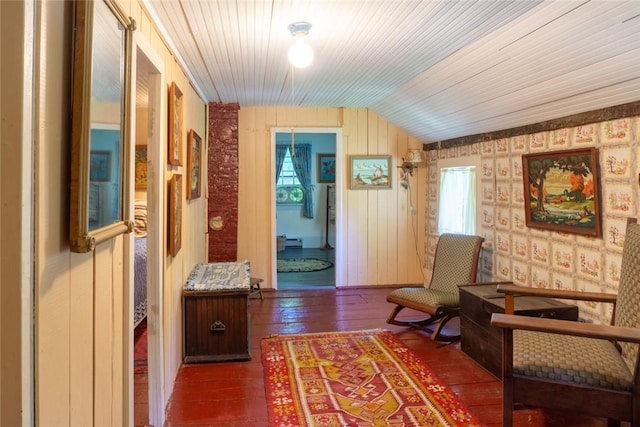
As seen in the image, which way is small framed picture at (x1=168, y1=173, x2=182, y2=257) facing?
to the viewer's right

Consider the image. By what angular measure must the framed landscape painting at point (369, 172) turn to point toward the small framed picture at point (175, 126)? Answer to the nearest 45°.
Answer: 0° — it already faces it

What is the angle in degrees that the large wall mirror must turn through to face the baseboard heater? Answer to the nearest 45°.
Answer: approximately 90° to its left

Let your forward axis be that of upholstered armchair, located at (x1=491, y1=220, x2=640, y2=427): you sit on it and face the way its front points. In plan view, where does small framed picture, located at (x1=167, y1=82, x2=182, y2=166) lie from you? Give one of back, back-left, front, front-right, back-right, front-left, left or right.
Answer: front

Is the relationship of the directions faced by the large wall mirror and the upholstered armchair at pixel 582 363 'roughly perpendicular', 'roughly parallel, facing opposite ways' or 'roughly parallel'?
roughly parallel, facing opposite ways

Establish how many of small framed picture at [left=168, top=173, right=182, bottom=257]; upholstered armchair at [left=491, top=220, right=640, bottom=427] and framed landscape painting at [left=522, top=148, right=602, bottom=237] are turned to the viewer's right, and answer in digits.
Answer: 1

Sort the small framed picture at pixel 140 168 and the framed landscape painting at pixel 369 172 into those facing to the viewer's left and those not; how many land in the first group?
0

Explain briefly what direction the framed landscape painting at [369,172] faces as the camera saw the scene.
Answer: facing the viewer

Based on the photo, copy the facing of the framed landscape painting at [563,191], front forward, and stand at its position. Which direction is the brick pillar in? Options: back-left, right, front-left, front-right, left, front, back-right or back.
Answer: front-right

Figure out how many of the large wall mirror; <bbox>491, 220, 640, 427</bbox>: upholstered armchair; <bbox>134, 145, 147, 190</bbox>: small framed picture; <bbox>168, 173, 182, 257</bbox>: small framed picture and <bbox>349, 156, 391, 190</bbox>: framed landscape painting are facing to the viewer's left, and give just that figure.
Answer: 1

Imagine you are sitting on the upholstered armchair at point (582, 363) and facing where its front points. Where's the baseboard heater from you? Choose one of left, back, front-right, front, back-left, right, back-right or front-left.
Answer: front-right

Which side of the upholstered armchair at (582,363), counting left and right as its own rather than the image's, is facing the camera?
left

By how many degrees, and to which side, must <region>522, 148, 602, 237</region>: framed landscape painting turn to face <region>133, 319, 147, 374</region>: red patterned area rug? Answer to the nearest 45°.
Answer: approximately 45° to its right

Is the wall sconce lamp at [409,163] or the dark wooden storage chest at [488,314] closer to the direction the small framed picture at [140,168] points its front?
the dark wooden storage chest

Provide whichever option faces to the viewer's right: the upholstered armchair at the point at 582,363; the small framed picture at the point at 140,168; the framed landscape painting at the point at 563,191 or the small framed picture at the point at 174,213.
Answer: the small framed picture at the point at 174,213

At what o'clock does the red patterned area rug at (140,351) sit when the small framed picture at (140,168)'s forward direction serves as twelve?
The red patterned area rug is roughly at 12 o'clock from the small framed picture.

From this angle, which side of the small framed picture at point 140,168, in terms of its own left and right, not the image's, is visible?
front

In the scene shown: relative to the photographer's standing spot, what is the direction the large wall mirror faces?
facing the viewer and to the right of the viewer

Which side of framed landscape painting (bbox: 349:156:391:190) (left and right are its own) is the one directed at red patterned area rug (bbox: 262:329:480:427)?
front
